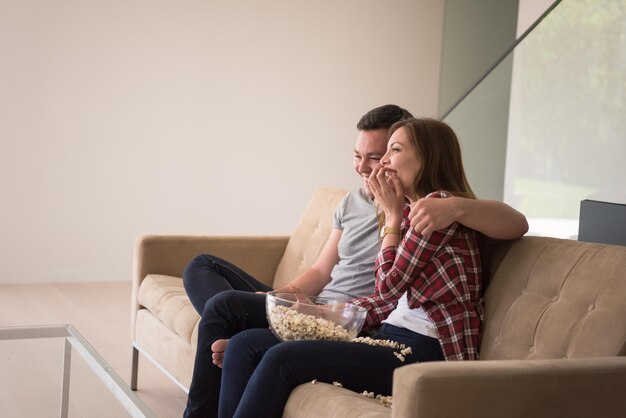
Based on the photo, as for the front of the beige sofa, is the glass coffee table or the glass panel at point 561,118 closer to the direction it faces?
the glass coffee table

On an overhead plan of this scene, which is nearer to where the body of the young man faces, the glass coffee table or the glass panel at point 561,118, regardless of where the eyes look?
the glass coffee table

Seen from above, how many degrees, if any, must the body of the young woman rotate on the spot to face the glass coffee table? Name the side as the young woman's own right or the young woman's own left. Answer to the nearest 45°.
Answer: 0° — they already face it

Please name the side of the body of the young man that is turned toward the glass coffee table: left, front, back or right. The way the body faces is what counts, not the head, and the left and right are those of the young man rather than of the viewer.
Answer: front

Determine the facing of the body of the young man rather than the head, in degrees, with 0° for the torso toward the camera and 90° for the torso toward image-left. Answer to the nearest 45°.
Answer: approximately 45°

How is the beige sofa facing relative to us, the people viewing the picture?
facing the viewer and to the left of the viewer

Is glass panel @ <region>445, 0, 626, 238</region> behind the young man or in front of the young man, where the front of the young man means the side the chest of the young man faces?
behind

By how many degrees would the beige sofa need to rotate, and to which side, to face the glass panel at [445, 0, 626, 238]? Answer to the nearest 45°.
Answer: approximately 135° to its right

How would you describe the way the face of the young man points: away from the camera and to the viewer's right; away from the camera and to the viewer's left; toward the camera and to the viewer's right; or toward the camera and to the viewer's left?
toward the camera and to the viewer's left

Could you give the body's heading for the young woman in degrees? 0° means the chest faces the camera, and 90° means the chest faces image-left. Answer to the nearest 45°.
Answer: approximately 90°

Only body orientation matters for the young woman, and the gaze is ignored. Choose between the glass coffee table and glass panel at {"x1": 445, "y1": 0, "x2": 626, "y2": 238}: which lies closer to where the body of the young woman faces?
the glass coffee table
